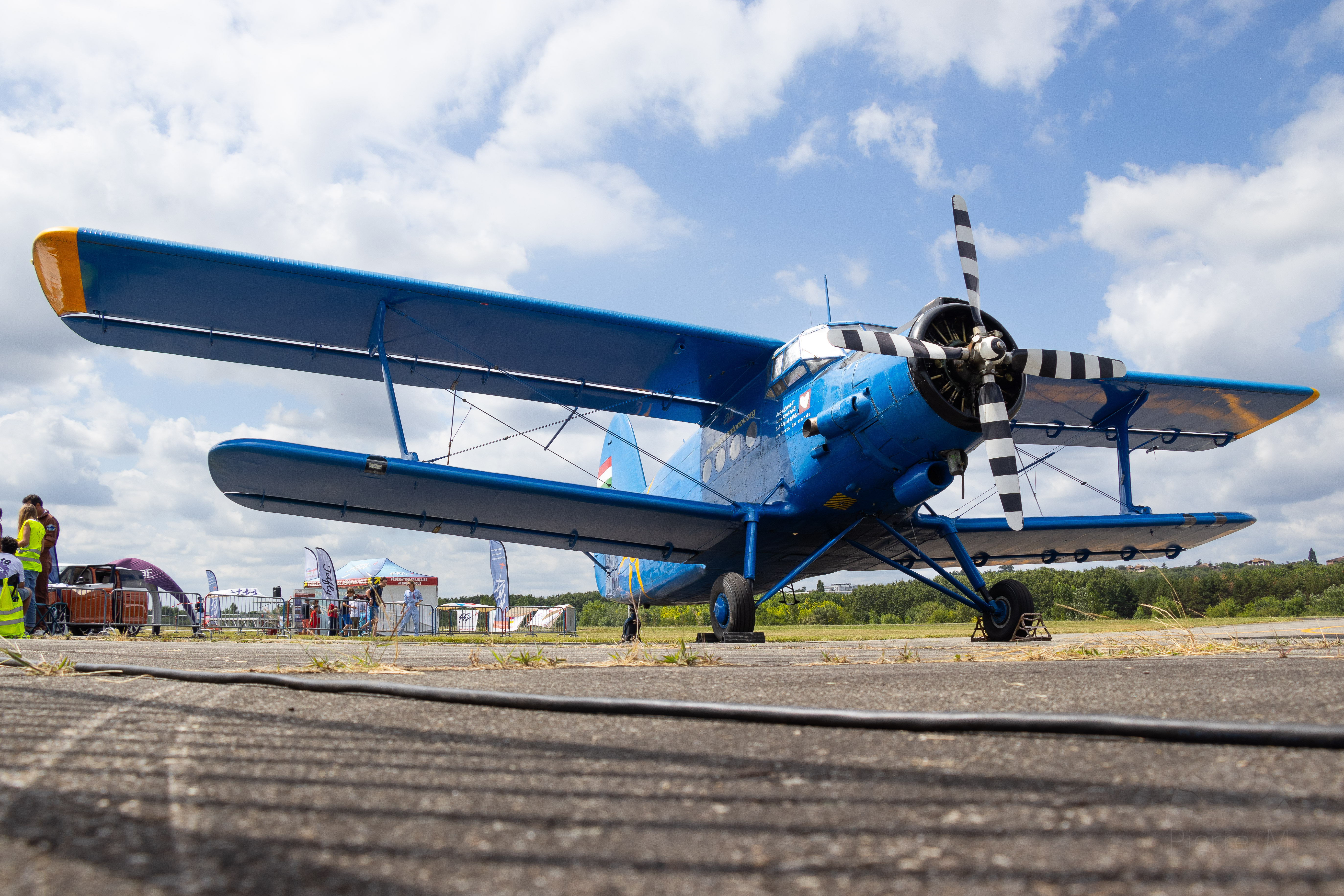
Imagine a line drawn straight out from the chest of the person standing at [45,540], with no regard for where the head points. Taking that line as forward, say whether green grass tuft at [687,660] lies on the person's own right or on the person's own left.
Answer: on the person's own left

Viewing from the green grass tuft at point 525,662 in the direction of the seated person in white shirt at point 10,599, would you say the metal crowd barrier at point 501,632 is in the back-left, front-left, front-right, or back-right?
front-right

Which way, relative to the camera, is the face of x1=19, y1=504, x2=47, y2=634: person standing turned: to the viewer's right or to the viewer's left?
to the viewer's right

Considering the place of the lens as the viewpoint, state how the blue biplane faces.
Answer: facing the viewer and to the right of the viewer

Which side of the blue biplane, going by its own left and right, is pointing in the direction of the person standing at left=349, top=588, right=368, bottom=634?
back

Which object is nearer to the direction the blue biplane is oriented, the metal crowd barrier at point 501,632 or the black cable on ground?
the black cable on ground

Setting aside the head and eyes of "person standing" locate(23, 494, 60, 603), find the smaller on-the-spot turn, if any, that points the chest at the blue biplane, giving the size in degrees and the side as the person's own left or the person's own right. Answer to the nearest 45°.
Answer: approximately 135° to the person's own left
